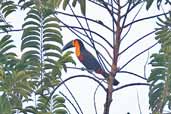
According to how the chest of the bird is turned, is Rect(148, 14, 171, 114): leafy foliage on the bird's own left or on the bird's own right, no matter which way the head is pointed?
on the bird's own left

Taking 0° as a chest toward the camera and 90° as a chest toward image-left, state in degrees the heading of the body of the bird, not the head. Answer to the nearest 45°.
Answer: approximately 90°
